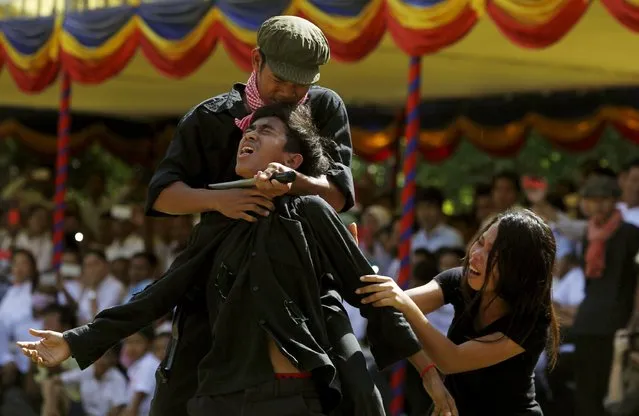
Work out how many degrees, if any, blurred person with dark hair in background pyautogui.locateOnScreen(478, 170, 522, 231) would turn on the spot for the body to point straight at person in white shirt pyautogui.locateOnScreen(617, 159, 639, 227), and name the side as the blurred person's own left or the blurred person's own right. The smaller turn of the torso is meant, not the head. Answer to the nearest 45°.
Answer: approximately 45° to the blurred person's own left

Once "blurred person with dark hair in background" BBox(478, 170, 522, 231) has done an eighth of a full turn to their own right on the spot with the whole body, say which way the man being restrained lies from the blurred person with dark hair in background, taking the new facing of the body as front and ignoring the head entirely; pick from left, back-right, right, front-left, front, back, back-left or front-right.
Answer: front-left

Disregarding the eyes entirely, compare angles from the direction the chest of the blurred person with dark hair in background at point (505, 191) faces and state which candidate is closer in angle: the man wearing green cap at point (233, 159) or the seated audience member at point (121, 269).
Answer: the man wearing green cap

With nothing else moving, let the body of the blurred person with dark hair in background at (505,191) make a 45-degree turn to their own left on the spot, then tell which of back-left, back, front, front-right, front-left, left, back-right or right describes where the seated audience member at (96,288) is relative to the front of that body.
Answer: back-right

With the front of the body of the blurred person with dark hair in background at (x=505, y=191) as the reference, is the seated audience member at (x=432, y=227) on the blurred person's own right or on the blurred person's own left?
on the blurred person's own right

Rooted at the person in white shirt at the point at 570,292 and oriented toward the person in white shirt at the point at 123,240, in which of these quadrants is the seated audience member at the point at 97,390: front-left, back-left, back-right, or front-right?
front-left

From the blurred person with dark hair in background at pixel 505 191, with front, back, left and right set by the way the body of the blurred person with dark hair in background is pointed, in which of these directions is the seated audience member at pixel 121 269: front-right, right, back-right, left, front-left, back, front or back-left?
right

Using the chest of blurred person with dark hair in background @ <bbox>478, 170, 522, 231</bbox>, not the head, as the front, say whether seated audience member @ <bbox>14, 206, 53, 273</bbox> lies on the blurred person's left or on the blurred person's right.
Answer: on the blurred person's right

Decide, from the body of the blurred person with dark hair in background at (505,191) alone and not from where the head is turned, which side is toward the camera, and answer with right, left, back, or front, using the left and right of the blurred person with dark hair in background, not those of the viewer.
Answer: front

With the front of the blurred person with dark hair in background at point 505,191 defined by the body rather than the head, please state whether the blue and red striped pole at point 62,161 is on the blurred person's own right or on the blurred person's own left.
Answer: on the blurred person's own right

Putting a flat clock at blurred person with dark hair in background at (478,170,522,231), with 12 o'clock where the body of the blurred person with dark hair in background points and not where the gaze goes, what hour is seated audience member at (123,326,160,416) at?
The seated audience member is roughly at 2 o'clock from the blurred person with dark hair in background.
